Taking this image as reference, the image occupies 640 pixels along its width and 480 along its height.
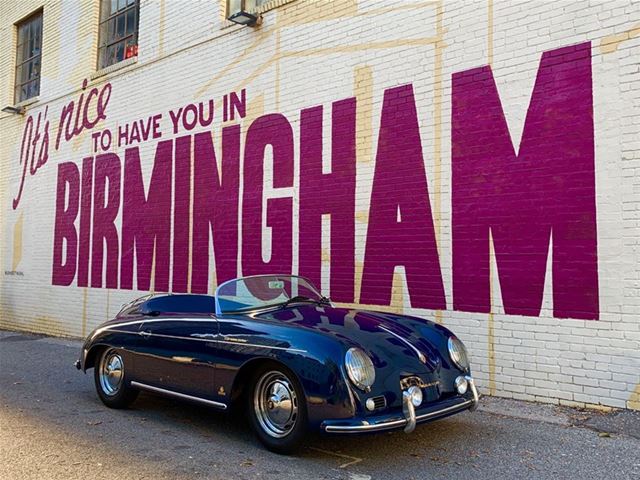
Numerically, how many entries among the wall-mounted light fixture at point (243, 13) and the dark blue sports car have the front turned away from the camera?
0

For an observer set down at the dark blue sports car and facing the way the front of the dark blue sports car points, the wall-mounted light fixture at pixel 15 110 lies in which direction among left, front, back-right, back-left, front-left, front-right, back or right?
back

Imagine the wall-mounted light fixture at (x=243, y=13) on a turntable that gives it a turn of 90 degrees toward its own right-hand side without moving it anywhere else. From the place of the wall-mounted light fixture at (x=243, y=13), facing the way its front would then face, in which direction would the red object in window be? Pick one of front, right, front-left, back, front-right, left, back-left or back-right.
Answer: front

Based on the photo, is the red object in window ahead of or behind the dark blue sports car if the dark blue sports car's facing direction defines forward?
behind

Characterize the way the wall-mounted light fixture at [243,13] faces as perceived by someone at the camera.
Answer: facing the viewer and to the left of the viewer

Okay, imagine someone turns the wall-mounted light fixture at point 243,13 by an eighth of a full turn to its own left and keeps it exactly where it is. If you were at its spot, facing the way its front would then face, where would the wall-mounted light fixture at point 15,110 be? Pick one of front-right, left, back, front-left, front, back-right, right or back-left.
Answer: back-right

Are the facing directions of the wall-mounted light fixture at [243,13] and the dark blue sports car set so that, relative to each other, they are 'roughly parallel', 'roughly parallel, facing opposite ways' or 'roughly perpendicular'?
roughly perpendicular

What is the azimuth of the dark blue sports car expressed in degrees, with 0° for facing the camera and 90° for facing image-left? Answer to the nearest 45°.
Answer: approximately 315°
